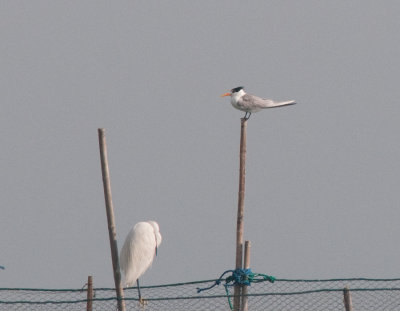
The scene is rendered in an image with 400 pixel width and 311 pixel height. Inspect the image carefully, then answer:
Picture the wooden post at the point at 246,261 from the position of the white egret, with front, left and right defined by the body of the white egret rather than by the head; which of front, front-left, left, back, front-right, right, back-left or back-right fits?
front-right

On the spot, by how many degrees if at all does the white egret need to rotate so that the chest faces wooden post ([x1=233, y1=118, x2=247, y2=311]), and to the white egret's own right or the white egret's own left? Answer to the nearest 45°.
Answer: approximately 45° to the white egret's own right

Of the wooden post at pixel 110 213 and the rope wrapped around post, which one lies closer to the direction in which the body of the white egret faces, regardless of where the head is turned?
the rope wrapped around post

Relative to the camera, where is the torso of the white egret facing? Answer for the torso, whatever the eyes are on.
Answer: to the viewer's right

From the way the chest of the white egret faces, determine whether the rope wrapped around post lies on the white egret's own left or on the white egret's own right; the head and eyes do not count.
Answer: on the white egret's own right
